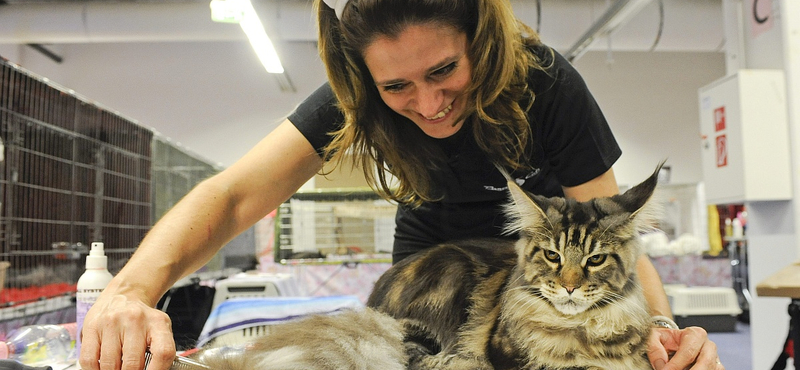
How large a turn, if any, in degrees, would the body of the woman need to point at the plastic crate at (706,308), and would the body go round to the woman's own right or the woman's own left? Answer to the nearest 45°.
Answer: approximately 135° to the woman's own left

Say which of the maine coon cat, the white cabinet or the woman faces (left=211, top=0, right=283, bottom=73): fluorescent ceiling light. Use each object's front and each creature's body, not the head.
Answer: the white cabinet

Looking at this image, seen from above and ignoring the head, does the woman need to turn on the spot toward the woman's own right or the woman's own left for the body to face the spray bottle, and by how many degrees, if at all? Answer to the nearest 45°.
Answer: approximately 90° to the woman's own right

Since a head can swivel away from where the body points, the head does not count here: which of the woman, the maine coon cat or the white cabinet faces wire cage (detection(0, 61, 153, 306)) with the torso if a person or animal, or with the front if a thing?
the white cabinet

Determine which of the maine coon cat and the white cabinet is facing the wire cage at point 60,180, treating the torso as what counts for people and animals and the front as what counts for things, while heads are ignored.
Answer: the white cabinet

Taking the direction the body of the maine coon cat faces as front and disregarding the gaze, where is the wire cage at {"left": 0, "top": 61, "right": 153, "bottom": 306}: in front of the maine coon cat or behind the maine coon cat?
behind

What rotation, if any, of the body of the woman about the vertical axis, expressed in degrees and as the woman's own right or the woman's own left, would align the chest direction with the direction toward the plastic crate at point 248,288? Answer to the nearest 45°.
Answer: approximately 135° to the woman's own right

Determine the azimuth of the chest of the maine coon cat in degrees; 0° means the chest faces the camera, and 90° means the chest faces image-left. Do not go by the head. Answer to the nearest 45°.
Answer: approximately 315°
